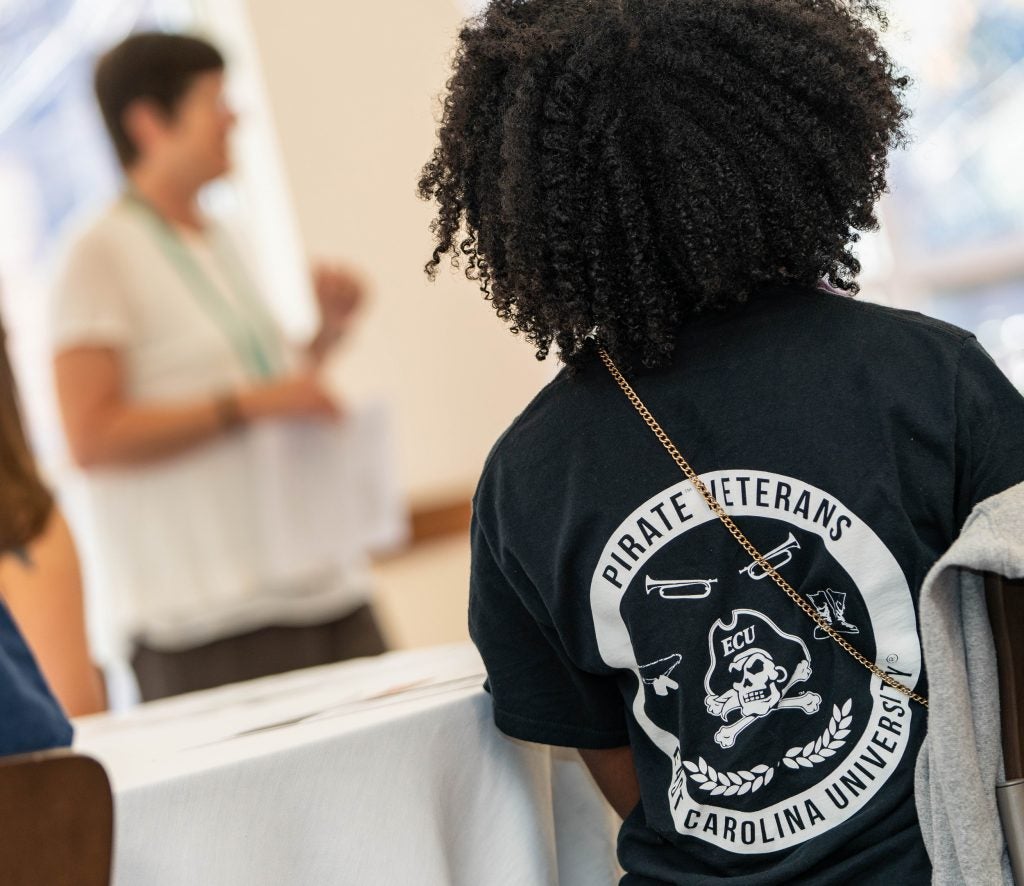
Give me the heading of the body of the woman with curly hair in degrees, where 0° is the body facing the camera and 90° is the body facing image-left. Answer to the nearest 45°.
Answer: approximately 180°
